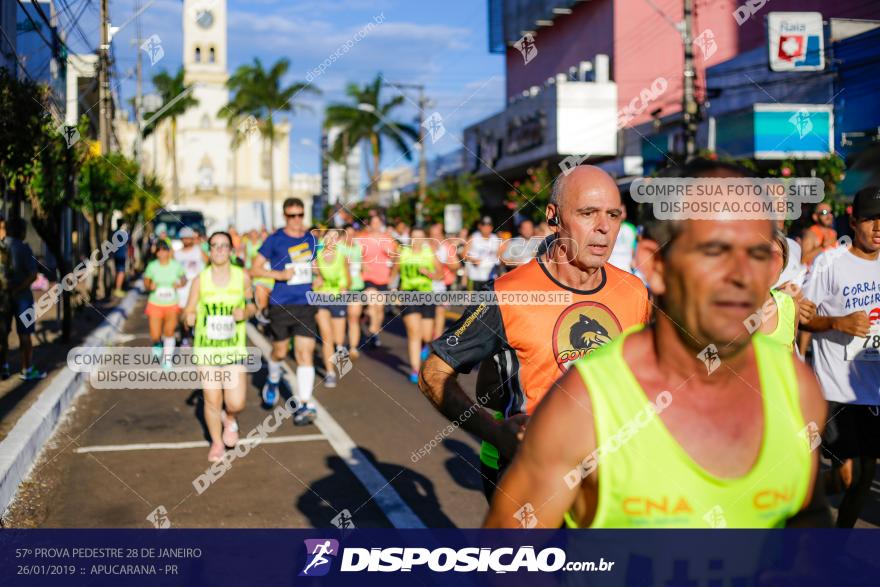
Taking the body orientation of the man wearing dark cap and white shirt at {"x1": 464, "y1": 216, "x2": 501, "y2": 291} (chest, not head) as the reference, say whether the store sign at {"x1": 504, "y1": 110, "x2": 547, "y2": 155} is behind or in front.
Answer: behind

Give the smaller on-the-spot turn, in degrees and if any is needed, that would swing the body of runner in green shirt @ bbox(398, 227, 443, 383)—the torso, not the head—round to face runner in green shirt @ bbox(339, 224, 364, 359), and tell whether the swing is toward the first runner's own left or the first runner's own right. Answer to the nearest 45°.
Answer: approximately 135° to the first runner's own right

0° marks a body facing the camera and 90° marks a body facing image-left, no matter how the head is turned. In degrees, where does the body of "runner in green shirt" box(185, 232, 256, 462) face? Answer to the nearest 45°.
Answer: approximately 0°

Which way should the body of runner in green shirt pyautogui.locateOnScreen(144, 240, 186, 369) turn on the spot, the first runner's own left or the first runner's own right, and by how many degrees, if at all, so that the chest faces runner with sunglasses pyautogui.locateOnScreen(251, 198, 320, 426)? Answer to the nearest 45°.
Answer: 0° — they already face them

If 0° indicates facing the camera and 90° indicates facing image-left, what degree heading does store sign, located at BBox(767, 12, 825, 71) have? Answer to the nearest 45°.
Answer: approximately 0°

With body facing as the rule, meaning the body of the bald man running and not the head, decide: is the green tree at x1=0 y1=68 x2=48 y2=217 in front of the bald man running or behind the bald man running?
behind

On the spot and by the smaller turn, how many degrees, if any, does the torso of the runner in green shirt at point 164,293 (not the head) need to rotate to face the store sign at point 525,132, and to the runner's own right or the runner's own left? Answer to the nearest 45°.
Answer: approximately 135° to the runner's own left
